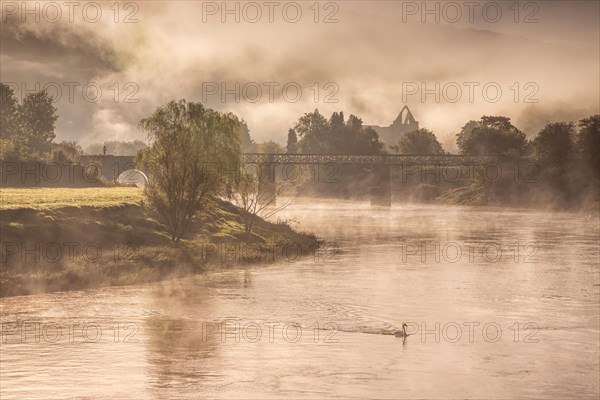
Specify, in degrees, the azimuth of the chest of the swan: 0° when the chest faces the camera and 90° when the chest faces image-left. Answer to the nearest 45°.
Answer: approximately 270°
